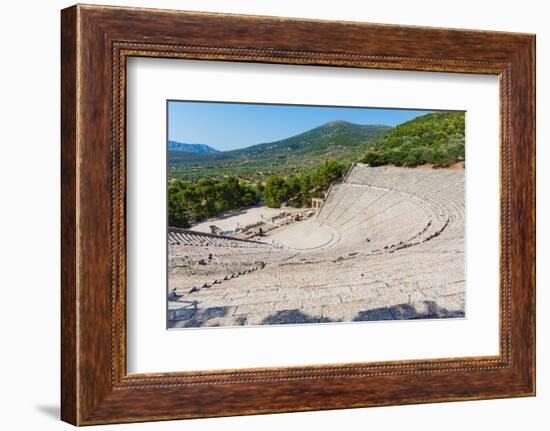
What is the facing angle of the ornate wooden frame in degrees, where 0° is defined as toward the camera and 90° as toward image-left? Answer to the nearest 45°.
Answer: approximately 315°
